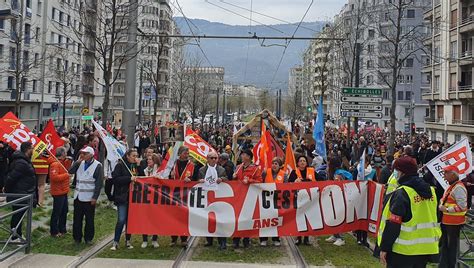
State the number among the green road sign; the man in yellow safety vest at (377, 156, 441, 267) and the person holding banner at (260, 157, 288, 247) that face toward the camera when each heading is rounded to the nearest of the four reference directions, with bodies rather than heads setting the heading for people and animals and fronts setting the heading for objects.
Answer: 2

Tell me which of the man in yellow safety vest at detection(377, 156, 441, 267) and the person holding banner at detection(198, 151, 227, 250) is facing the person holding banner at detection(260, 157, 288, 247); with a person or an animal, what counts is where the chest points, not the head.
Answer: the man in yellow safety vest

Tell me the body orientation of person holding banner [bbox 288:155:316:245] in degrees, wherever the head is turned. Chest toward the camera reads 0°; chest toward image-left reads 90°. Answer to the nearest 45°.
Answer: approximately 0°

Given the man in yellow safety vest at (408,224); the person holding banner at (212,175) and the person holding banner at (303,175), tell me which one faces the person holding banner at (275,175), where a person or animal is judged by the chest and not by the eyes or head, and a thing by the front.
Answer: the man in yellow safety vest

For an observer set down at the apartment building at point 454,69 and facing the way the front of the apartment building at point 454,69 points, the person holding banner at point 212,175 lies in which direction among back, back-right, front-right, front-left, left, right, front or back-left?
front-left

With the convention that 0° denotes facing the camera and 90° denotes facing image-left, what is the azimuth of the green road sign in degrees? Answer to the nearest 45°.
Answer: approximately 0°

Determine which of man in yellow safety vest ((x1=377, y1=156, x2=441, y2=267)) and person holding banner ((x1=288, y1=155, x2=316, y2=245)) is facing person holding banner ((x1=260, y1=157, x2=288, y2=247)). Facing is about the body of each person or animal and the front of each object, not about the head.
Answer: the man in yellow safety vest

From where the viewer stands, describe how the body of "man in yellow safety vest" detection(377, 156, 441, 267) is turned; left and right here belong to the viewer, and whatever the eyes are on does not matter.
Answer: facing away from the viewer and to the left of the viewer

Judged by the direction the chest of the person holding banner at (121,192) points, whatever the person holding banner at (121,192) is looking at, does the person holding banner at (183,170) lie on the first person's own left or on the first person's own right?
on the first person's own left

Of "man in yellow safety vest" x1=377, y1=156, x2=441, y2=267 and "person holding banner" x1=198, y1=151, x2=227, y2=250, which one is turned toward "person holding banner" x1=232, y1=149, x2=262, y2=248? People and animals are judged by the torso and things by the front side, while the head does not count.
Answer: the man in yellow safety vest

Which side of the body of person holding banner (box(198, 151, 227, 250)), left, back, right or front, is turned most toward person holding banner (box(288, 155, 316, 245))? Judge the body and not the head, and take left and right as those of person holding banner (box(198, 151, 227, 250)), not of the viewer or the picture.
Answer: left
